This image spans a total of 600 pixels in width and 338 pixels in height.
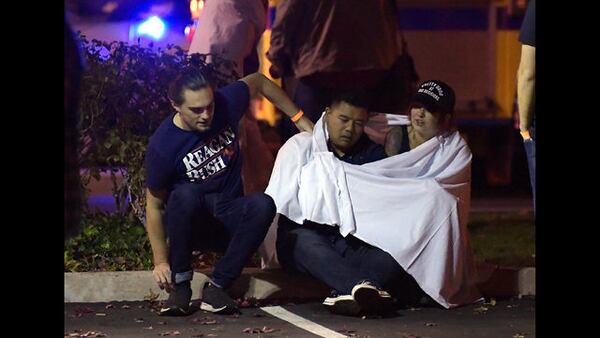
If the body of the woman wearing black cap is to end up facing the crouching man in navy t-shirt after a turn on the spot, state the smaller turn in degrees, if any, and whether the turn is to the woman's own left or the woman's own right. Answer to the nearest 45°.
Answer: approximately 45° to the woman's own right

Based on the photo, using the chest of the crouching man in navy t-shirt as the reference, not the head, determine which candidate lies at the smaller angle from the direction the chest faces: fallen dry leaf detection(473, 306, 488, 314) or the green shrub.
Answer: the fallen dry leaf

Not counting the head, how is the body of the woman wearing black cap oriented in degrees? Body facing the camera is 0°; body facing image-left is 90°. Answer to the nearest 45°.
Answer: approximately 45°

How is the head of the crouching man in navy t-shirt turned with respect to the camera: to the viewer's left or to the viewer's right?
to the viewer's right

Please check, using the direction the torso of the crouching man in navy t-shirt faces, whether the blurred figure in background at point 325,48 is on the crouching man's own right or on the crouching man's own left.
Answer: on the crouching man's own left
